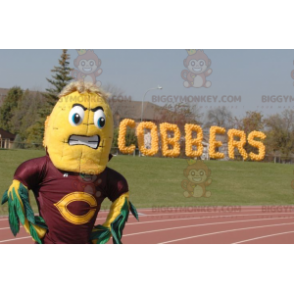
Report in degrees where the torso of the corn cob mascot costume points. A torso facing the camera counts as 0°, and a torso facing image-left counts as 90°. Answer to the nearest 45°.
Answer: approximately 0°

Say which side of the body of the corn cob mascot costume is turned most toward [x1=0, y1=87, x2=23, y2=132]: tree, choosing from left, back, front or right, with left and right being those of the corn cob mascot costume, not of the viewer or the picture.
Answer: back

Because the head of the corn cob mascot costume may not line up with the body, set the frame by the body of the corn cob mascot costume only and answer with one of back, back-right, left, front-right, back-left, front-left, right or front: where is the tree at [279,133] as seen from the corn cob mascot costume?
back-left

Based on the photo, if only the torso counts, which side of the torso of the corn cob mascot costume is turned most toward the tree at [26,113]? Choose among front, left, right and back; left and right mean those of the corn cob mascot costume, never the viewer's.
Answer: back

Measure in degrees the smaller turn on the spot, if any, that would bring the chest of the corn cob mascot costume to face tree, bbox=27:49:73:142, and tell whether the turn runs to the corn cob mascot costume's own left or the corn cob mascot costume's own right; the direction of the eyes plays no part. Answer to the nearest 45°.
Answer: approximately 180°
